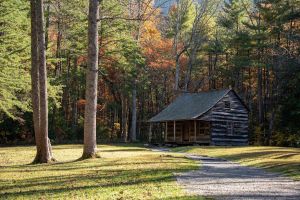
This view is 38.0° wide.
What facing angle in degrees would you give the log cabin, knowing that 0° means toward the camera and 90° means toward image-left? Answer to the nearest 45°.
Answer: approximately 45°
